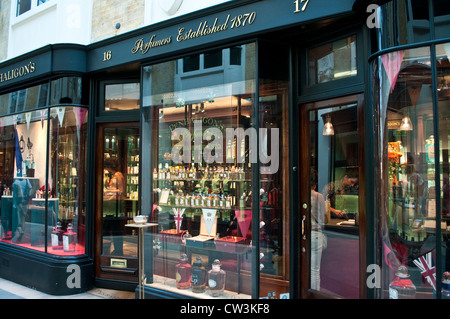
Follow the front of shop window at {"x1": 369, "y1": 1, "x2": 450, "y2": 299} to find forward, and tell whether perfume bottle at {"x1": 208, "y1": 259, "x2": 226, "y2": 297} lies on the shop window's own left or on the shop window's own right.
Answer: on the shop window's own right

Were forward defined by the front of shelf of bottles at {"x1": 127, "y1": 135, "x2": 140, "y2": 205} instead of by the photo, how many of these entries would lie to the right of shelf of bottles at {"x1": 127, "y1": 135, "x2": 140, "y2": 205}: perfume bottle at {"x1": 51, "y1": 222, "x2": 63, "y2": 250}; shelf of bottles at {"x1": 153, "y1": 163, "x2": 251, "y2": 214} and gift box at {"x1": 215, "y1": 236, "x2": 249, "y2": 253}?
1

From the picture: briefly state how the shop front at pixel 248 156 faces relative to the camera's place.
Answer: facing the viewer and to the left of the viewer

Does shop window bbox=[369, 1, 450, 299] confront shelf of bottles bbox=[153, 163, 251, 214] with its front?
no

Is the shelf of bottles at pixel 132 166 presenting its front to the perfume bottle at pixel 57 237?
no

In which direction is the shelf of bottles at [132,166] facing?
toward the camera

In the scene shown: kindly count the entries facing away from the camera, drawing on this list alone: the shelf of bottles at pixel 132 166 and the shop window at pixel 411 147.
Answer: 0

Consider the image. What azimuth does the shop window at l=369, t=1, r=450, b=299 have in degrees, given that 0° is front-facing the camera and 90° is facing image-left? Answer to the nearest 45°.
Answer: approximately 45°

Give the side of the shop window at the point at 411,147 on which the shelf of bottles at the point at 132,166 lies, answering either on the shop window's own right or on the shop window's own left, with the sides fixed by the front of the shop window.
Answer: on the shop window's own right

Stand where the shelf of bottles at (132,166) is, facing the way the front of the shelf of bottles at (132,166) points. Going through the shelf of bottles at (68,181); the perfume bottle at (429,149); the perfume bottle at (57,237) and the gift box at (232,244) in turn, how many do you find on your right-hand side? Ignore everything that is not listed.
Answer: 2

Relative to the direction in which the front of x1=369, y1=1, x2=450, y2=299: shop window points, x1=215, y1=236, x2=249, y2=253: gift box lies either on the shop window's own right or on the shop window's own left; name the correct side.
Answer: on the shop window's own right

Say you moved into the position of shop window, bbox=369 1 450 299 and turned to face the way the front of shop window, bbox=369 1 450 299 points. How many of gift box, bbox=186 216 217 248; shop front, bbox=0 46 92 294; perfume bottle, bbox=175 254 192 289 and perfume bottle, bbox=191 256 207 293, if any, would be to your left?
0

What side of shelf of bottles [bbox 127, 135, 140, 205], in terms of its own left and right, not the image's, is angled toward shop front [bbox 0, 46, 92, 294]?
right
